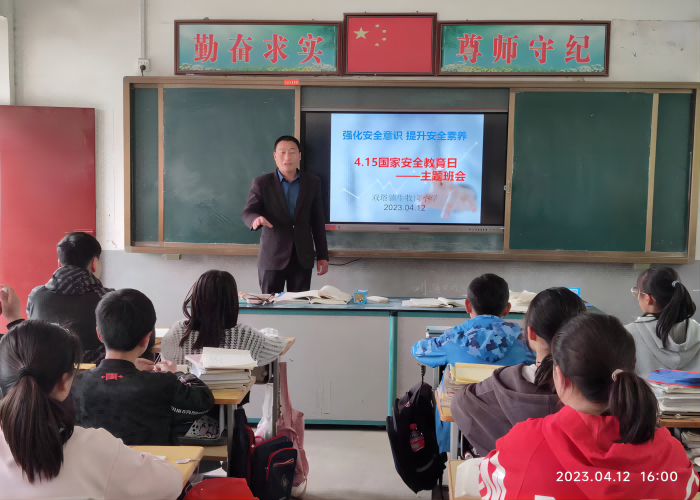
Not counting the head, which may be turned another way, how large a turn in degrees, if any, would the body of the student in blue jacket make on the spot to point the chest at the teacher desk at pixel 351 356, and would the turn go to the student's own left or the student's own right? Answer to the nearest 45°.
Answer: approximately 45° to the student's own left

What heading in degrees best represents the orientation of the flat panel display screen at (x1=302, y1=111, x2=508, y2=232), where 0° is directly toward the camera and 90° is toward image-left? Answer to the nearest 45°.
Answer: approximately 0°

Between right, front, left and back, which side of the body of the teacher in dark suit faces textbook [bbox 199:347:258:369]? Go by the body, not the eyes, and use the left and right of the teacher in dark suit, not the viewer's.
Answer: front

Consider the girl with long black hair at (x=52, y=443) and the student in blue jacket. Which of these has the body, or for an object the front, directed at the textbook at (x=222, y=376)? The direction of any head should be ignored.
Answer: the girl with long black hair

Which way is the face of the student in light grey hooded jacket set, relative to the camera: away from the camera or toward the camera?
away from the camera

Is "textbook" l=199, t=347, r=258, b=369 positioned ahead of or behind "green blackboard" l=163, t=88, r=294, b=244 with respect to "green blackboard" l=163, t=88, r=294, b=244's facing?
ahead

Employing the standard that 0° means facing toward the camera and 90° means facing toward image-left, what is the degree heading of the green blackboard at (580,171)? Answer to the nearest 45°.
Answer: approximately 0°

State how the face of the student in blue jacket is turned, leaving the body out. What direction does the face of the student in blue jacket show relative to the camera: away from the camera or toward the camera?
away from the camera

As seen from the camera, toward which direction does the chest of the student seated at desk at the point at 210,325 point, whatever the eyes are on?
away from the camera

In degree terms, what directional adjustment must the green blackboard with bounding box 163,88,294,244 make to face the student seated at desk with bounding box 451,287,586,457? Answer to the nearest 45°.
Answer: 0° — it already faces them

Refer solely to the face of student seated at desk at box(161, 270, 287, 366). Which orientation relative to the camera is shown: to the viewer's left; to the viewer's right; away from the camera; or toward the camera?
away from the camera

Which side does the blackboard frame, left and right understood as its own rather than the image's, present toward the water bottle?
front

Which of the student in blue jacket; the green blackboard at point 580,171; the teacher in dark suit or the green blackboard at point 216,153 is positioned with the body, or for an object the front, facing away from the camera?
the student in blue jacket

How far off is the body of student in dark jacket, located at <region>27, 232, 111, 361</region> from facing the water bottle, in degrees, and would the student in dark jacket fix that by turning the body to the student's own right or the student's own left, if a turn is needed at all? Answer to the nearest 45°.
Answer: approximately 90° to the student's own right

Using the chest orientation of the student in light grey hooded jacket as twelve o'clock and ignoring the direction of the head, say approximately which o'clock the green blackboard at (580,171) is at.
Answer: The green blackboard is roughly at 1 o'clock from the student in light grey hooded jacket.
